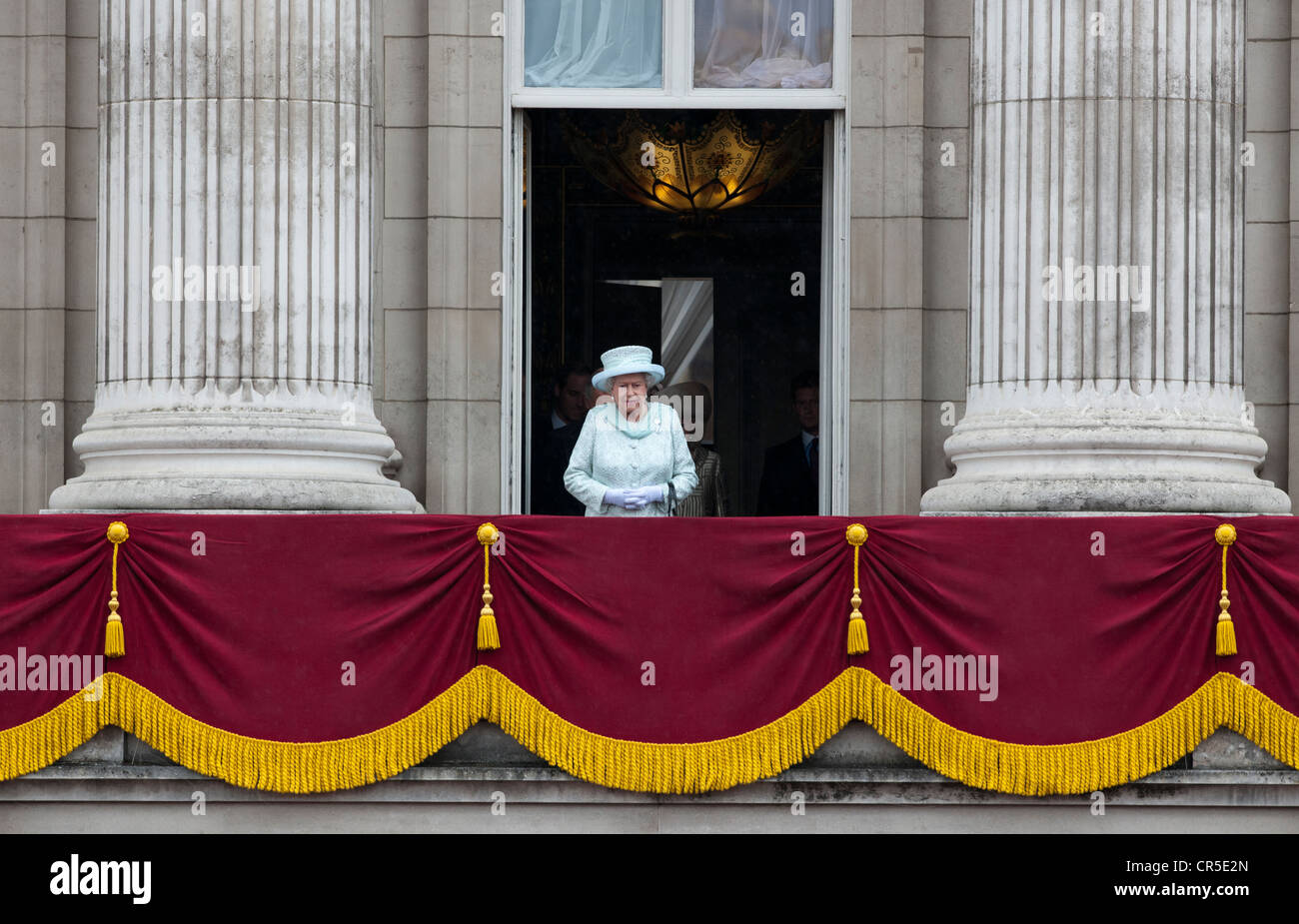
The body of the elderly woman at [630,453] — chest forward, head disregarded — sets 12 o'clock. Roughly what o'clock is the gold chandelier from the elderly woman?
The gold chandelier is roughly at 6 o'clock from the elderly woman.

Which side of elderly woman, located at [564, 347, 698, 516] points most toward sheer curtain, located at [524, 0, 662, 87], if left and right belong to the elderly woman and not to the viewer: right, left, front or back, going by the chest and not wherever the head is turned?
back

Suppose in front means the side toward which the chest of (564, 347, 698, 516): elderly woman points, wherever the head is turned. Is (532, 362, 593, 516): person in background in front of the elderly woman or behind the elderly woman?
behind

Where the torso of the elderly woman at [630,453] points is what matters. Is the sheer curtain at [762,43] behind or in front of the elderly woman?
behind

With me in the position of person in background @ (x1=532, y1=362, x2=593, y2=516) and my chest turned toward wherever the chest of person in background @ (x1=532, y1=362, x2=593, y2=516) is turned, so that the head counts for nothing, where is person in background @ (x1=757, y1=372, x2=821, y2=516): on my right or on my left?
on my left

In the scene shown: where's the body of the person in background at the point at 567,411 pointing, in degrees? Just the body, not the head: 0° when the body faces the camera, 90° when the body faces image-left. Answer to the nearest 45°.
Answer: approximately 315°

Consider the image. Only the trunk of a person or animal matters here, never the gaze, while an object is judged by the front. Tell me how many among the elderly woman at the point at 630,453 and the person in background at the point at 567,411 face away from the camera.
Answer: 0

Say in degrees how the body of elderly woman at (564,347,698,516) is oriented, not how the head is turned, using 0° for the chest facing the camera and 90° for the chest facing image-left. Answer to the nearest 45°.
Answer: approximately 0°
